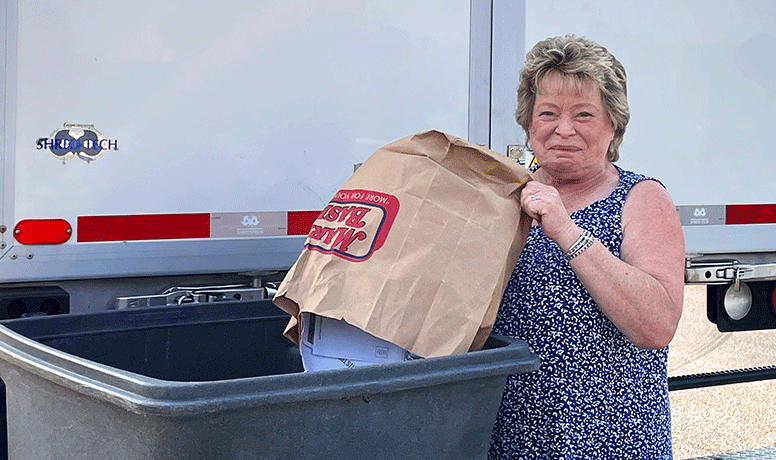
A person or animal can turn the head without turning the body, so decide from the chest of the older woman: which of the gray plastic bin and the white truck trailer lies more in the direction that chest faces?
the gray plastic bin

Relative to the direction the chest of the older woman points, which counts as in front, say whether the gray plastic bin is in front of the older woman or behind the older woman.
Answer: in front

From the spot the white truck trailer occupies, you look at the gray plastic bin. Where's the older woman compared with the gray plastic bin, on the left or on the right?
left

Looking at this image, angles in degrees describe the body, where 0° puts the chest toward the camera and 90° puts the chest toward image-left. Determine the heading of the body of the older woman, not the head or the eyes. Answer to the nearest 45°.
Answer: approximately 45°

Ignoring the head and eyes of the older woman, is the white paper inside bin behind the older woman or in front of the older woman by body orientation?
in front

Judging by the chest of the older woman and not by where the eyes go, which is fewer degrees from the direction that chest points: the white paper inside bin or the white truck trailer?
the white paper inside bin
